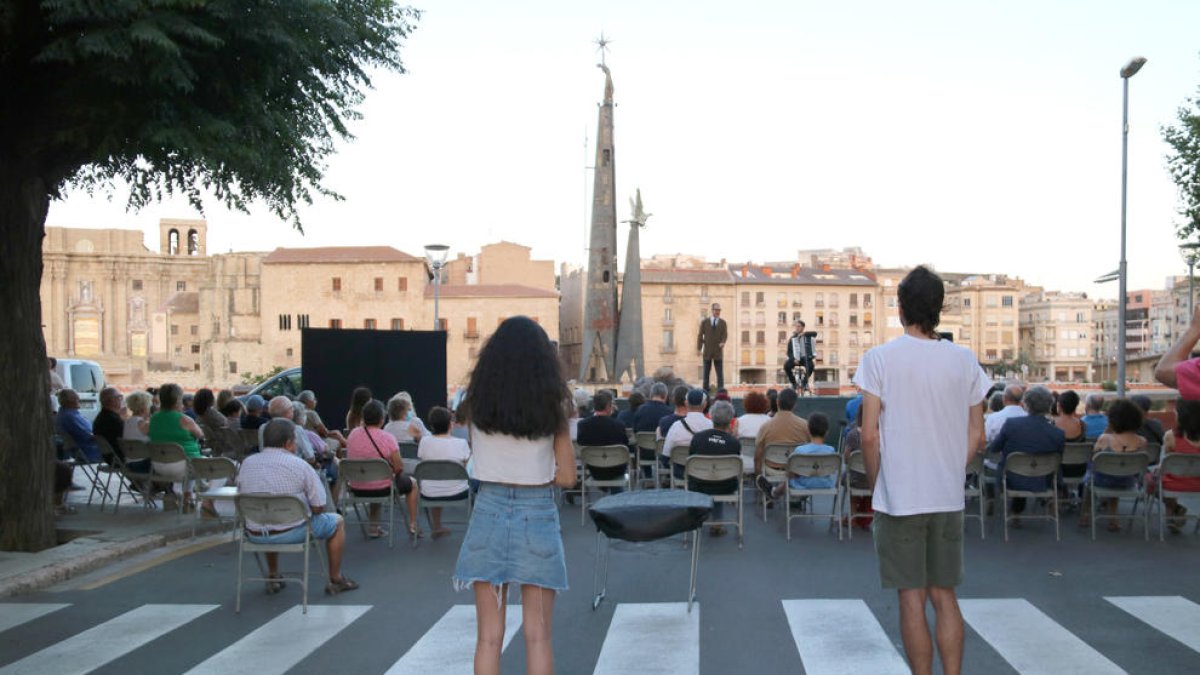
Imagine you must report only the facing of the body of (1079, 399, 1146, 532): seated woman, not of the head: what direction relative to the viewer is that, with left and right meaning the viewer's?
facing away from the viewer

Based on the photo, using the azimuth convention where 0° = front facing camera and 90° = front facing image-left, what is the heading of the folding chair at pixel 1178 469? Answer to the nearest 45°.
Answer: approximately 180°

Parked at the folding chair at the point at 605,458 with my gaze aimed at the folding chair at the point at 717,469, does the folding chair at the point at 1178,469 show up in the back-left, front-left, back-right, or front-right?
front-left

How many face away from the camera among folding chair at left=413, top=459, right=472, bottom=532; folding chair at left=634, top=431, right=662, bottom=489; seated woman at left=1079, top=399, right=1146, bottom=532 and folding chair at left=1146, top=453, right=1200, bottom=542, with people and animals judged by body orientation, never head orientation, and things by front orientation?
4

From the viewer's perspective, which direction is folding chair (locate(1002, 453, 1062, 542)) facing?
away from the camera

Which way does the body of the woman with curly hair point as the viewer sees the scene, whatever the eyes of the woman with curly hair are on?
away from the camera

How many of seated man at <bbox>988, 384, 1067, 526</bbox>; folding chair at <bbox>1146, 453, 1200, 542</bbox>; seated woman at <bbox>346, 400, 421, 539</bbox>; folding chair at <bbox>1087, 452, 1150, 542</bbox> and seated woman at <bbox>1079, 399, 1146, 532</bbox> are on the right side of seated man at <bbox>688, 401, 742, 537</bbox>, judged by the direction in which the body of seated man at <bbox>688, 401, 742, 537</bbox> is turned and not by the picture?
4

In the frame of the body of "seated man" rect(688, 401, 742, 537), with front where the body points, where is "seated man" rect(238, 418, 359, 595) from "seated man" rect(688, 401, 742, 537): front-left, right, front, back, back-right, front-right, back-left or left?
back-left

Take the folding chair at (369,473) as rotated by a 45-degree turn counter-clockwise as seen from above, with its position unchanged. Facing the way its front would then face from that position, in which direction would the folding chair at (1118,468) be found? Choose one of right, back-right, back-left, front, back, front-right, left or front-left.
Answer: back-right

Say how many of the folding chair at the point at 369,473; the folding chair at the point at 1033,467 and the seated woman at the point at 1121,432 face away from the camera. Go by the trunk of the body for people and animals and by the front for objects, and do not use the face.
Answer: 3

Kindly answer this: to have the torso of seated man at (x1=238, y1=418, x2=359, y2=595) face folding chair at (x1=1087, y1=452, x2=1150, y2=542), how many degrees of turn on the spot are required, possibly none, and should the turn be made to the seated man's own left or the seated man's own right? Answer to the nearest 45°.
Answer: approximately 45° to the seated man's own right

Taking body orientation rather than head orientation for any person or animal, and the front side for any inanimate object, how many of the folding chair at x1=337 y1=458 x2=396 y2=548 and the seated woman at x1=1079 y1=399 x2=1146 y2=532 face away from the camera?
2

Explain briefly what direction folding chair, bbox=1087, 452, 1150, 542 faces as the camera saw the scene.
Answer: facing away from the viewer

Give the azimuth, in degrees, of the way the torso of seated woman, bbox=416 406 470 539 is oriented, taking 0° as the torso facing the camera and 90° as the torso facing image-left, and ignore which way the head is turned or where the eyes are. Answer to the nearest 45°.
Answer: approximately 180°

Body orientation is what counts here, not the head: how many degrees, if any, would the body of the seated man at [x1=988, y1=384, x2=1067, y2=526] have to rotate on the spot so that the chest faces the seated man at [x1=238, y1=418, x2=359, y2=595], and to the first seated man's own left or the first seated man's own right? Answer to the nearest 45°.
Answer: approximately 135° to the first seated man's own left

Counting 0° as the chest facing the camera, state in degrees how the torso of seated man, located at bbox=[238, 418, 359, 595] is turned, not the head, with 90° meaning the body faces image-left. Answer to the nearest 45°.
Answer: approximately 225°

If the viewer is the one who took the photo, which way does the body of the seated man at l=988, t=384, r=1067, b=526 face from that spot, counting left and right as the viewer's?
facing away from the viewer
